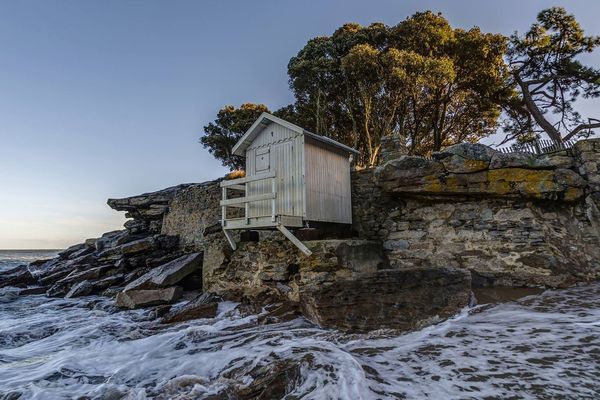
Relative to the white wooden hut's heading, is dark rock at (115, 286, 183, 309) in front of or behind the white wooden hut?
in front

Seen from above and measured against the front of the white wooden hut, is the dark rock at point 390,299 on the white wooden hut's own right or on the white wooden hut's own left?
on the white wooden hut's own left

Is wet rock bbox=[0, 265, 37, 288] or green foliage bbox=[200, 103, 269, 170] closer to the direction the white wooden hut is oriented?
the wet rock

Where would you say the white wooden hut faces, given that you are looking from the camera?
facing the viewer and to the left of the viewer

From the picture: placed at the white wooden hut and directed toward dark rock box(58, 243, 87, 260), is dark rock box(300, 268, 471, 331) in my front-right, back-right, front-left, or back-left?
back-left

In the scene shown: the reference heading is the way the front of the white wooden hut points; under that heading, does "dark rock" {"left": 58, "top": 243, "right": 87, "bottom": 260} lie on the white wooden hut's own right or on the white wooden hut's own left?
on the white wooden hut's own right

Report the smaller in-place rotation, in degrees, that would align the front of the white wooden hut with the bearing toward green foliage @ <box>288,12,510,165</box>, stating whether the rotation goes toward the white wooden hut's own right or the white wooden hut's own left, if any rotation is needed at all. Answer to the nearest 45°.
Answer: approximately 180°

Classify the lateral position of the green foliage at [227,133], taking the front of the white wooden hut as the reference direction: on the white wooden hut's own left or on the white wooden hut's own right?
on the white wooden hut's own right

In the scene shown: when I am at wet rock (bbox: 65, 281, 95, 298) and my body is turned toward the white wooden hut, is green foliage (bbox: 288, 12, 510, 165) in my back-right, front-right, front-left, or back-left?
front-left

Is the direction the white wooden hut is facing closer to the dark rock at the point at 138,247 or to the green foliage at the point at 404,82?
the dark rock
